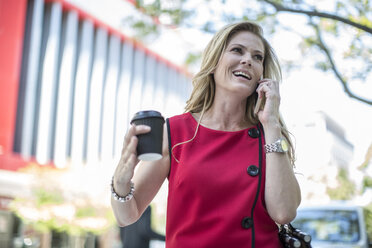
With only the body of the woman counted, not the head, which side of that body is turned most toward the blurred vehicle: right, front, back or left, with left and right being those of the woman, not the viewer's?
back

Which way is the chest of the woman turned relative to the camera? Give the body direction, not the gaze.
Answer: toward the camera
